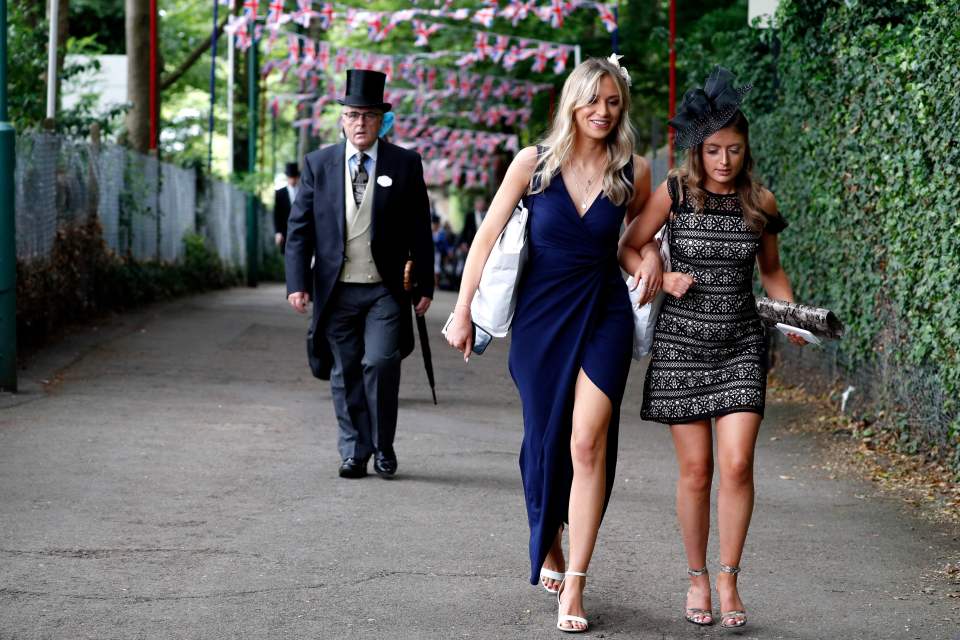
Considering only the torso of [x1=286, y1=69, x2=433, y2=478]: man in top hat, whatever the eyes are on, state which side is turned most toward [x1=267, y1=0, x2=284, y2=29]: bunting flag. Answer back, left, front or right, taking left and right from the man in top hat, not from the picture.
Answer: back

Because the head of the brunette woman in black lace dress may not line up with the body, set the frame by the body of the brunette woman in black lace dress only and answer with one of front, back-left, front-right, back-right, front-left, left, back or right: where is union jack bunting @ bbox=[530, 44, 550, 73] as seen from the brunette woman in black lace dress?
back

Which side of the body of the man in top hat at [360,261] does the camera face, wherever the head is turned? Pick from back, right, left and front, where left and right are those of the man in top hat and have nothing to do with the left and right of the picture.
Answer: front

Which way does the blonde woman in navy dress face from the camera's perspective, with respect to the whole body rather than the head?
toward the camera

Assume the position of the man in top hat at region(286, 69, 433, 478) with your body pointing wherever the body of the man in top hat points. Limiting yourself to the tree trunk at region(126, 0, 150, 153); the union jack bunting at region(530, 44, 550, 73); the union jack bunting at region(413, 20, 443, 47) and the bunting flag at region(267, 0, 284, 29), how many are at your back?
4

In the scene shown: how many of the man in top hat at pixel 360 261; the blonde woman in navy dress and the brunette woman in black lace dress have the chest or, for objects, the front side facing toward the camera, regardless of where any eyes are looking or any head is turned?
3

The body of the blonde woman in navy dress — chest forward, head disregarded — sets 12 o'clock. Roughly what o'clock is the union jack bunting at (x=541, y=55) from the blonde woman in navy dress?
The union jack bunting is roughly at 6 o'clock from the blonde woman in navy dress.
